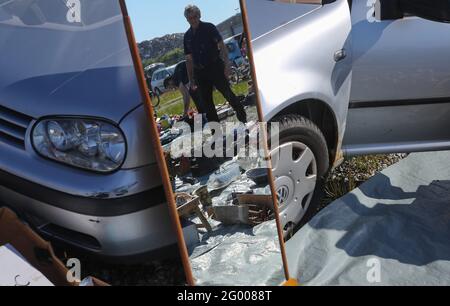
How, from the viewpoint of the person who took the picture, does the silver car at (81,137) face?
facing the viewer and to the left of the viewer

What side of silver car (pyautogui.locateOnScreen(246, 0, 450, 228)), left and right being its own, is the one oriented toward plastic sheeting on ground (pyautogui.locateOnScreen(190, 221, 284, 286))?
front
